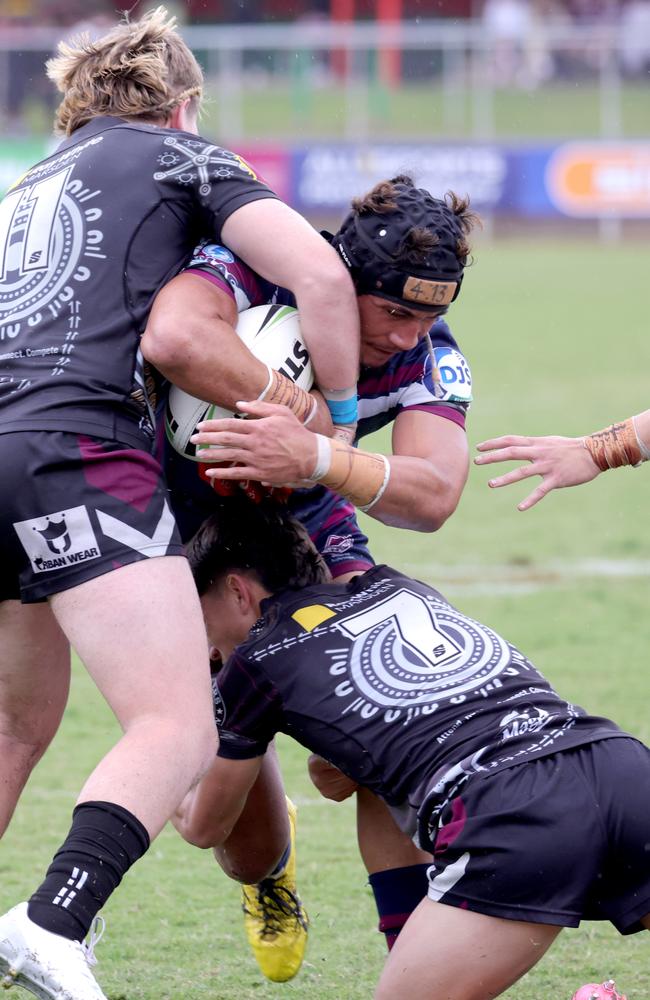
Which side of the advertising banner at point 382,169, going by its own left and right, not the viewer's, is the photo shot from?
front

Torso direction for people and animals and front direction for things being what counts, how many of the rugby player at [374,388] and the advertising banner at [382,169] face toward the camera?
2

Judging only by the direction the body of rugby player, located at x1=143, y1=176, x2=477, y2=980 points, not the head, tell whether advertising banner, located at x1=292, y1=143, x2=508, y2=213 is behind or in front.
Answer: behind

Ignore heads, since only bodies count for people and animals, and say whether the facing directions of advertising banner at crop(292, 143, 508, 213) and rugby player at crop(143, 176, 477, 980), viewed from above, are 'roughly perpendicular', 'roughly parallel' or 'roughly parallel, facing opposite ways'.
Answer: roughly parallel

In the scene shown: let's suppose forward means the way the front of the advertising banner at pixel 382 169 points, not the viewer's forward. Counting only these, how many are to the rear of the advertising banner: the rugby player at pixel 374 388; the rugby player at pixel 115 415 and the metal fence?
1

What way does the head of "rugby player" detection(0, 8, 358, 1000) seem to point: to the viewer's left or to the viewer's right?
to the viewer's right

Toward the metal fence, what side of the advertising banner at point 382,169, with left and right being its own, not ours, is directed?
back

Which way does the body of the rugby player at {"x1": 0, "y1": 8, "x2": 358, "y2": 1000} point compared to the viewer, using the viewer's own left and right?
facing away from the viewer and to the right of the viewer

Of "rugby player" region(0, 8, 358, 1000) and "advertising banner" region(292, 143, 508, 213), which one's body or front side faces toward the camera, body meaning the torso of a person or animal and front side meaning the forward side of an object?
the advertising banner

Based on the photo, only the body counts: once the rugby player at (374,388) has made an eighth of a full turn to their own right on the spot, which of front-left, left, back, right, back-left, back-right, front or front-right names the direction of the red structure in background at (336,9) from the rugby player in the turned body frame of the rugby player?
back-right

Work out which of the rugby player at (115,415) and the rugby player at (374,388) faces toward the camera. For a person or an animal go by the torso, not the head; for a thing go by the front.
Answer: the rugby player at (374,388)

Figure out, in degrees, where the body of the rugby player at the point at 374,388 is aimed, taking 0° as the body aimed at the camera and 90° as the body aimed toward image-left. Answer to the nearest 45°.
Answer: approximately 0°

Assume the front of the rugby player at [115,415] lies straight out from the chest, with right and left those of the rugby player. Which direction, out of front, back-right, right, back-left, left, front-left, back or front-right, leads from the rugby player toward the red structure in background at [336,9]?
front-left

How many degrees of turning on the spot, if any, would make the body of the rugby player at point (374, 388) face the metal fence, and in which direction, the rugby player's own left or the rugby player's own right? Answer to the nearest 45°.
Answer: approximately 180°

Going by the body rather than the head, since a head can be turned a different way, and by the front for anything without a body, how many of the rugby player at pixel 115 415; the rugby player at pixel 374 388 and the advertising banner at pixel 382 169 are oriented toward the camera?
2
